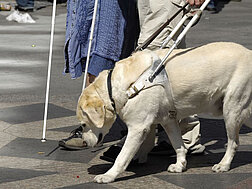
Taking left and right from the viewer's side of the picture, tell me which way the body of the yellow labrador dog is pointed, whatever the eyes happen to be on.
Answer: facing to the left of the viewer
